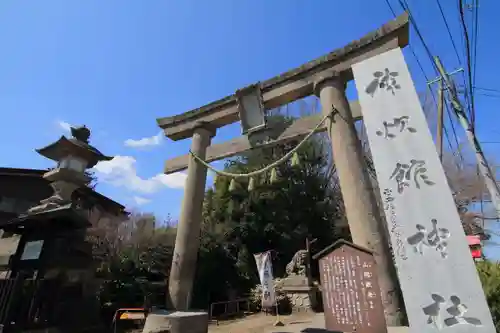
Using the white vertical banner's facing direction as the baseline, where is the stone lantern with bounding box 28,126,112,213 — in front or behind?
in front

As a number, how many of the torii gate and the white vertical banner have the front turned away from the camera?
0

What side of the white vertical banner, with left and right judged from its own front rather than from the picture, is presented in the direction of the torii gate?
front

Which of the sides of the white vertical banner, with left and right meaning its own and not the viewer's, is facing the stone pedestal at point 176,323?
front

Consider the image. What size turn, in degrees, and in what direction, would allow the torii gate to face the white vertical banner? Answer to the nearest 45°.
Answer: approximately 135° to its right

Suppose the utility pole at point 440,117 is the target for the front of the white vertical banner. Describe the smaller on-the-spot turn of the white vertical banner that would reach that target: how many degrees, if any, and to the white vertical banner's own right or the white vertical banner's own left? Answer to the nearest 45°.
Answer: approximately 90° to the white vertical banner's own left

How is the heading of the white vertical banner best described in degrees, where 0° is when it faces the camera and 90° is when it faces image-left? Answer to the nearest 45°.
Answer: approximately 0°

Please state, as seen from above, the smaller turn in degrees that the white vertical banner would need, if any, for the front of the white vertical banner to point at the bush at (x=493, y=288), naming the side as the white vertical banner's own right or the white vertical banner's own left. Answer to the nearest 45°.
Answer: approximately 45° to the white vertical banner's own left

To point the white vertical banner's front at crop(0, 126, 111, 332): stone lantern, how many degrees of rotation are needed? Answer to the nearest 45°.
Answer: approximately 45° to its right

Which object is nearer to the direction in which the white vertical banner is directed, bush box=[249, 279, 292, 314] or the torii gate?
the torii gate

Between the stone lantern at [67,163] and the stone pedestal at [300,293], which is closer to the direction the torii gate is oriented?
the stone lantern

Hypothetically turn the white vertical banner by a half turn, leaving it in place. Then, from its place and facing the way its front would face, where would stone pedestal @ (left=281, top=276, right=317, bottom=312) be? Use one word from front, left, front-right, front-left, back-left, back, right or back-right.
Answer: front-right

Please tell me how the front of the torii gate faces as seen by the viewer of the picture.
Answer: facing the viewer and to the left of the viewer
